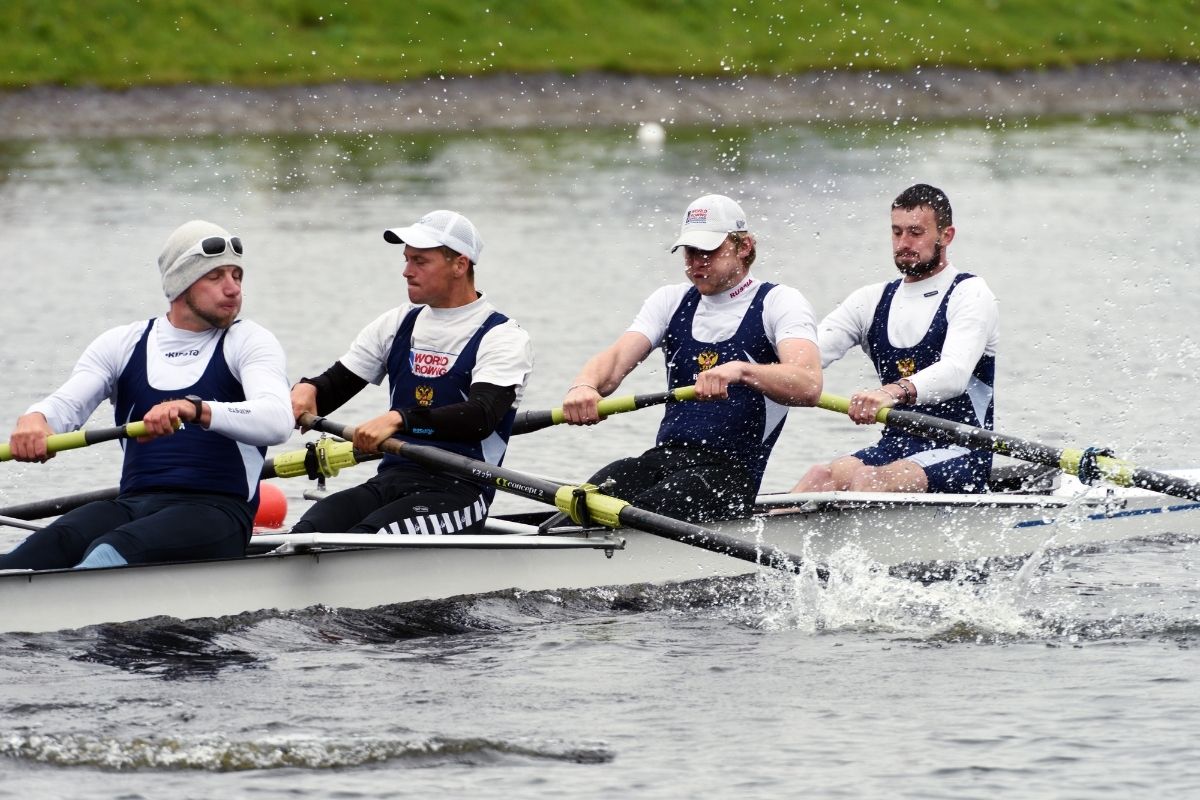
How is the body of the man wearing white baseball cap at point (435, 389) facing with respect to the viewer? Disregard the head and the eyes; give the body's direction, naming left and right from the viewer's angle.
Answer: facing the viewer and to the left of the viewer

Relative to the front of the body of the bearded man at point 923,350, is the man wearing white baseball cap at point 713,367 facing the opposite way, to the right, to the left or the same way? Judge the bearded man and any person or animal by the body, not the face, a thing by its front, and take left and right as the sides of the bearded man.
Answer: the same way

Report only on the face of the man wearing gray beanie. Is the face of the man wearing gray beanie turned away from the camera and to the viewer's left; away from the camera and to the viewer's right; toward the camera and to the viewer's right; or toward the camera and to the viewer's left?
toward the camera and to the viewer's right

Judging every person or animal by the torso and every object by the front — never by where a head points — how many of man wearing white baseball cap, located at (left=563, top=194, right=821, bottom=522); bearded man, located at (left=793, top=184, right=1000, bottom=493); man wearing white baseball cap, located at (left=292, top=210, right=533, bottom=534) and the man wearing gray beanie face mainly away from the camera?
0

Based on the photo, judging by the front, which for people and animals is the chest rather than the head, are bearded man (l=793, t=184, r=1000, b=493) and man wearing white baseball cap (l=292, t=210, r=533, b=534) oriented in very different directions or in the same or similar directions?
same or similar directions

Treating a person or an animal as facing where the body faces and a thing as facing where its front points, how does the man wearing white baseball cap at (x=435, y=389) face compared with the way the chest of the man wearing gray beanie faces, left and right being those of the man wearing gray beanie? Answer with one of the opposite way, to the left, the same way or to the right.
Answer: the same way

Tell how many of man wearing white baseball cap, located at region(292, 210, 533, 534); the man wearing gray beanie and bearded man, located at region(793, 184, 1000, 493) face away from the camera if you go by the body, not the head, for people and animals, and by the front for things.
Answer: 0

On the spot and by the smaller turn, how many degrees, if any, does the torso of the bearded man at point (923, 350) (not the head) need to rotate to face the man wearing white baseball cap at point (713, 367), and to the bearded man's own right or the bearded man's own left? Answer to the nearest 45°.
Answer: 0° — they already face them

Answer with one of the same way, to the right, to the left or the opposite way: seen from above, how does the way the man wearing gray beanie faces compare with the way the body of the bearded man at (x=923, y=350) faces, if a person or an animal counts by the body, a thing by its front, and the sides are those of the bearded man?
the same way

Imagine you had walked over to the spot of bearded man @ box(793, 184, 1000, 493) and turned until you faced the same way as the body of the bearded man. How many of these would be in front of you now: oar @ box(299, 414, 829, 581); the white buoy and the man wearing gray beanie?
2

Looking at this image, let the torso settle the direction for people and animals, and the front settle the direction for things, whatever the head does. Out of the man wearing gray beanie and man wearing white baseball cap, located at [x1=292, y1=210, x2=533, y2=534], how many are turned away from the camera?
0

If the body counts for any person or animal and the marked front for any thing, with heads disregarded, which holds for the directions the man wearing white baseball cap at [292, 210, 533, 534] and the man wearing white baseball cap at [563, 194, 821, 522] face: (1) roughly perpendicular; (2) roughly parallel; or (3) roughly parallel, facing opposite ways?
roughly parallel

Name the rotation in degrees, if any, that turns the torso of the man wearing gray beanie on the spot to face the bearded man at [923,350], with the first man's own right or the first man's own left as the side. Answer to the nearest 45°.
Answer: approximately 135° to the first man's own left

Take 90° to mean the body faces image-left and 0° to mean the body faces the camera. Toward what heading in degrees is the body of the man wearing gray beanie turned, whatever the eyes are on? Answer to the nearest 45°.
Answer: approximately 45°
